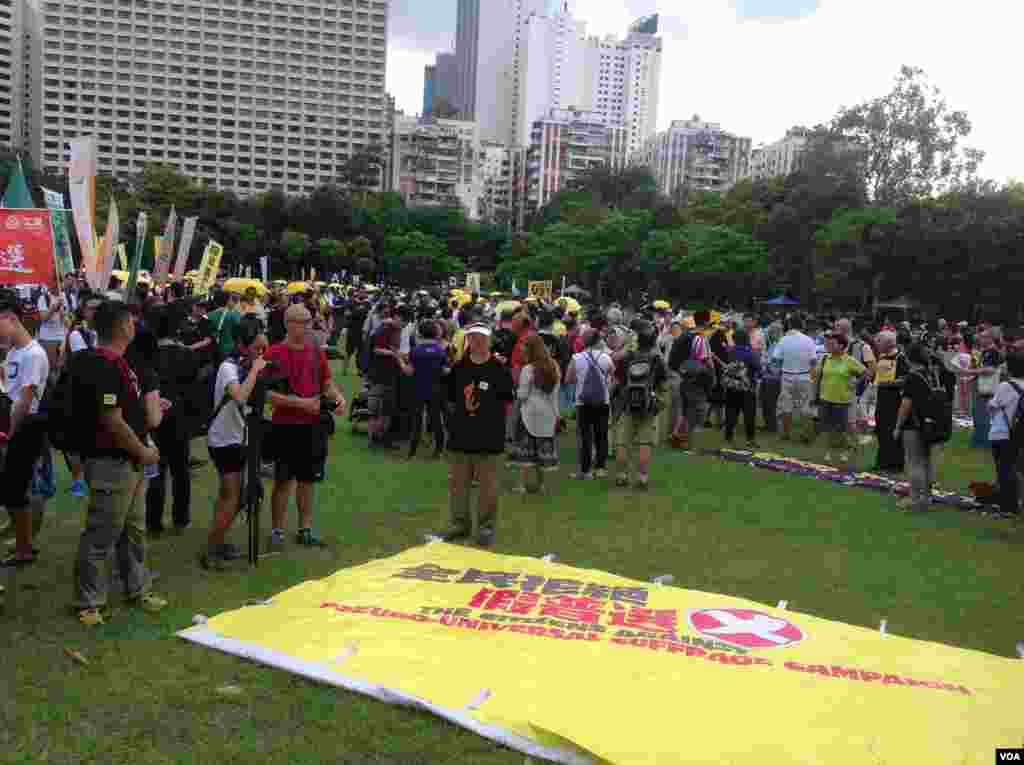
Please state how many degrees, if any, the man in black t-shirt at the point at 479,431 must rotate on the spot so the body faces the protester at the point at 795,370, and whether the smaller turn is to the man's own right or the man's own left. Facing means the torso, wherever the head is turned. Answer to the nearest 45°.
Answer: approximately 135° to the man's own left

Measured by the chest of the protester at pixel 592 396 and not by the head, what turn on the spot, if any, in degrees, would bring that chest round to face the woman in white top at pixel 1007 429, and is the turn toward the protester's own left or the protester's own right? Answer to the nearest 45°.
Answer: approximately 90° to the protester's own right

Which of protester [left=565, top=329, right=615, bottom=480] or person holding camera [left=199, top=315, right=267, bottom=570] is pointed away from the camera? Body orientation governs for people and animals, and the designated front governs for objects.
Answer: the protester

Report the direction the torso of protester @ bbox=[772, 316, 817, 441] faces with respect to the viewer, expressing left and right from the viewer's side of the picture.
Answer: facing away from the viewer

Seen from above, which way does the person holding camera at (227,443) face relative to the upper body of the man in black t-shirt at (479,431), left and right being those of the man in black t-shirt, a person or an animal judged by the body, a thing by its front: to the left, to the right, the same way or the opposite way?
to the left

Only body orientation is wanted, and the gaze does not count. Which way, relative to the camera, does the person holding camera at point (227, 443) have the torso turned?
to the viewer's right

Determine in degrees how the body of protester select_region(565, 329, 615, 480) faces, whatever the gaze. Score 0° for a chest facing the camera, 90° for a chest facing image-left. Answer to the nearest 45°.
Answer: approximately 180°

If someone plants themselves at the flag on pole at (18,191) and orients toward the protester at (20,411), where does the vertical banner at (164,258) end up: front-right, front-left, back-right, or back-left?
back-left

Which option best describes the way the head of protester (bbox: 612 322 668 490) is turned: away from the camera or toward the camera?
away from the camera
